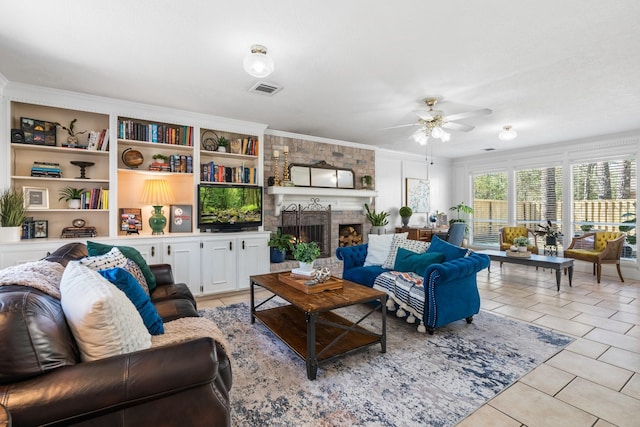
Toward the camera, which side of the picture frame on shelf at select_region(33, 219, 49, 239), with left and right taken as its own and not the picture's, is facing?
front

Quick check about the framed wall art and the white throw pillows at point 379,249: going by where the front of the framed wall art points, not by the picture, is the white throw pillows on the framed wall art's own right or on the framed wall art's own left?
on the framed wall art's own right

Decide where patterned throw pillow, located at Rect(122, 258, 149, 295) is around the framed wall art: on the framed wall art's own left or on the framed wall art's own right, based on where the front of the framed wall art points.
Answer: on the framed wall art's own right

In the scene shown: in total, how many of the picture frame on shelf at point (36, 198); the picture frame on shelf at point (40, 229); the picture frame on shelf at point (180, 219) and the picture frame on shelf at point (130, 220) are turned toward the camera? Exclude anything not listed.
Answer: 4

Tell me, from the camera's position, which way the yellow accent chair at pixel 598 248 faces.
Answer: facing the viewer and to the left of the viewer

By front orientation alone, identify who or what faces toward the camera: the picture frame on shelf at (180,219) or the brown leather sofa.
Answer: the picture frame on shelf

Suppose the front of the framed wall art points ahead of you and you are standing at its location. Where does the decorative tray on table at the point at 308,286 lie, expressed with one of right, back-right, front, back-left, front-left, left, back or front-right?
front-right

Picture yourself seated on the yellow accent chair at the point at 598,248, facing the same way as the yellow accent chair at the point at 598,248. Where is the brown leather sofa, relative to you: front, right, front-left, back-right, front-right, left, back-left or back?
front-left

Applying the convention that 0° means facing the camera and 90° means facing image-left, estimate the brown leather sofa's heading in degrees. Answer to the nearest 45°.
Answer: approximately 270°

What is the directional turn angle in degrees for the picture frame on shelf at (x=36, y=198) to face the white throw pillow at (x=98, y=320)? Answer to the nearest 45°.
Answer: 0° — it already faces it

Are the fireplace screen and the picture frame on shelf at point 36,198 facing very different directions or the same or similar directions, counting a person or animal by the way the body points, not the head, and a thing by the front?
same or similar directions

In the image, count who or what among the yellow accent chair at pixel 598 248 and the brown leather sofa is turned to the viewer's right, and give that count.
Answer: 1

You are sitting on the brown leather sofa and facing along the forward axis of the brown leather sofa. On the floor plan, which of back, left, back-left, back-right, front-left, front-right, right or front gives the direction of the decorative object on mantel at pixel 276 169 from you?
front-left

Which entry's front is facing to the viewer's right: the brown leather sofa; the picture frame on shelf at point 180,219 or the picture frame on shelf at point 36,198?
the brown leather sofa

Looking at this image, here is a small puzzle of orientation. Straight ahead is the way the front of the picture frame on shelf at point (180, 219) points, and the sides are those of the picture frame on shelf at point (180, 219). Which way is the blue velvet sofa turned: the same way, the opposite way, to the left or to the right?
to the right

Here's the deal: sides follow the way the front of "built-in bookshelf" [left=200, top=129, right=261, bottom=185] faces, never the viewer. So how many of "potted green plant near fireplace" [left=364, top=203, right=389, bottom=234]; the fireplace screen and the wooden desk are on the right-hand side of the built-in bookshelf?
0

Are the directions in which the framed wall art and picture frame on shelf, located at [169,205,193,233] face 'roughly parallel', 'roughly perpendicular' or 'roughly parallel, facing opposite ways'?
roughly parallel

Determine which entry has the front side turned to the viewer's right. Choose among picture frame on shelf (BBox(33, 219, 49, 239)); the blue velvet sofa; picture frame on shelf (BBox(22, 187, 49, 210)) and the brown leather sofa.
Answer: the brown leather sofa

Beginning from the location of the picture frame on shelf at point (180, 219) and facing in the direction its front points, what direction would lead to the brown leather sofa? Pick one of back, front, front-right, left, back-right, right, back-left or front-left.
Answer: front

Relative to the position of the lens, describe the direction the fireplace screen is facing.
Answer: facing the viewer and to the right of the viewer

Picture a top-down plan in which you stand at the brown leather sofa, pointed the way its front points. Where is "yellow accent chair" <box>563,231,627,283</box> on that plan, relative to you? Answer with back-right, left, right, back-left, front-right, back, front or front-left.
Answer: front

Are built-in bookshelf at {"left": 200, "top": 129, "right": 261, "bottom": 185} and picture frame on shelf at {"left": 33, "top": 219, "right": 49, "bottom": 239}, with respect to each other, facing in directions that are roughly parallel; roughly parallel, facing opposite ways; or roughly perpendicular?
roughly parallel
